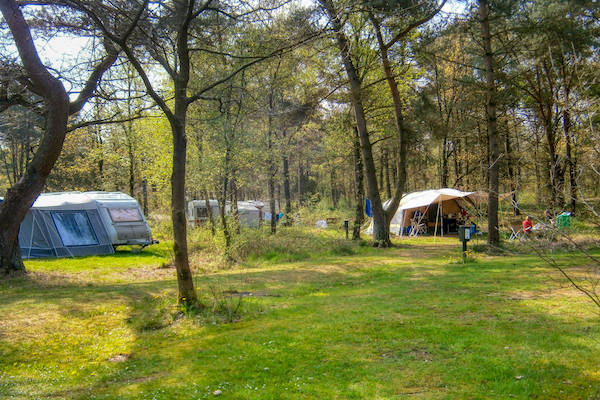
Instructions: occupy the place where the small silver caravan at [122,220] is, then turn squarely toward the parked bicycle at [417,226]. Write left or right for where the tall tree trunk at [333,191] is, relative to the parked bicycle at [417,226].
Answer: left

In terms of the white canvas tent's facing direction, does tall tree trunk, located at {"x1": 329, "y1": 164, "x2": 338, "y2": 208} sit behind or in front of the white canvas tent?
behind

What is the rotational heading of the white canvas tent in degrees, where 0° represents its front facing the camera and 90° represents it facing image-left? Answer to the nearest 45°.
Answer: approximately 315°

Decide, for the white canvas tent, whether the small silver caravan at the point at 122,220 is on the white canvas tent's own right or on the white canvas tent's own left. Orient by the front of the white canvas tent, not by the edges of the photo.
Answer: on the white canvas tent's own right
